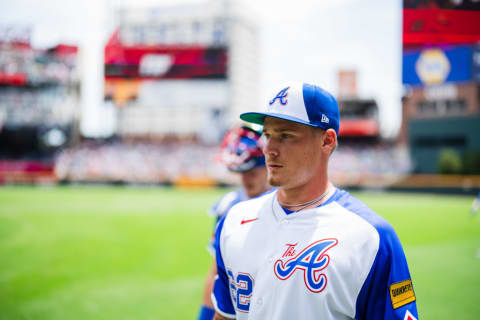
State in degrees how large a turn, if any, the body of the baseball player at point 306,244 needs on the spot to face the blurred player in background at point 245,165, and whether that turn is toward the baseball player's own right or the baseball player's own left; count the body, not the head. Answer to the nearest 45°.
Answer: approximately 135° to the baseball player's own right

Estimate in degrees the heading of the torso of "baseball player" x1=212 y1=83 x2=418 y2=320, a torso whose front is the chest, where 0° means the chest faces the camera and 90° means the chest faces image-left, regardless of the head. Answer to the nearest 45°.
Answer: approximately 45°
